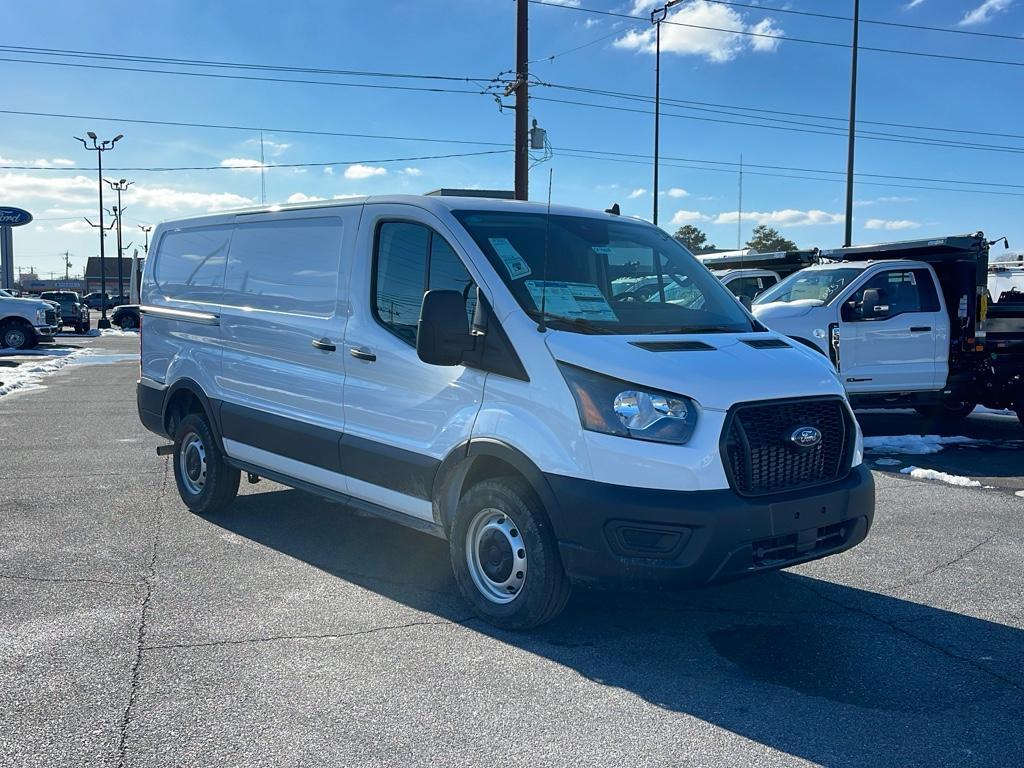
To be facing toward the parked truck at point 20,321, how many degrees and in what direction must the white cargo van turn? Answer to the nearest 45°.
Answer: approximately 180°

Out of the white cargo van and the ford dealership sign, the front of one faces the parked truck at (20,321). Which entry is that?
the ford dealership sign

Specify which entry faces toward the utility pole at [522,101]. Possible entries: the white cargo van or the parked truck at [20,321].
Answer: the parked truck

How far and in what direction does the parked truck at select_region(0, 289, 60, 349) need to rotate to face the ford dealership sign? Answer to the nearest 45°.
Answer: approximately 135° to its left

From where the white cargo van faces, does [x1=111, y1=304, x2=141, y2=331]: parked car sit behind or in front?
behind

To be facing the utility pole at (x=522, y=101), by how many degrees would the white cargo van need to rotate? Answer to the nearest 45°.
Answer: approximately 135° to its left

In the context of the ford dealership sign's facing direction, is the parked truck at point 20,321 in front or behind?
in front

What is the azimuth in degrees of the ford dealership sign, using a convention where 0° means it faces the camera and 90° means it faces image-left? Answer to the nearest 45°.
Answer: approximately 0°

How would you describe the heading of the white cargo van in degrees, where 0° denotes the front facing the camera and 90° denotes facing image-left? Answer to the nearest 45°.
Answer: approximately 315°
